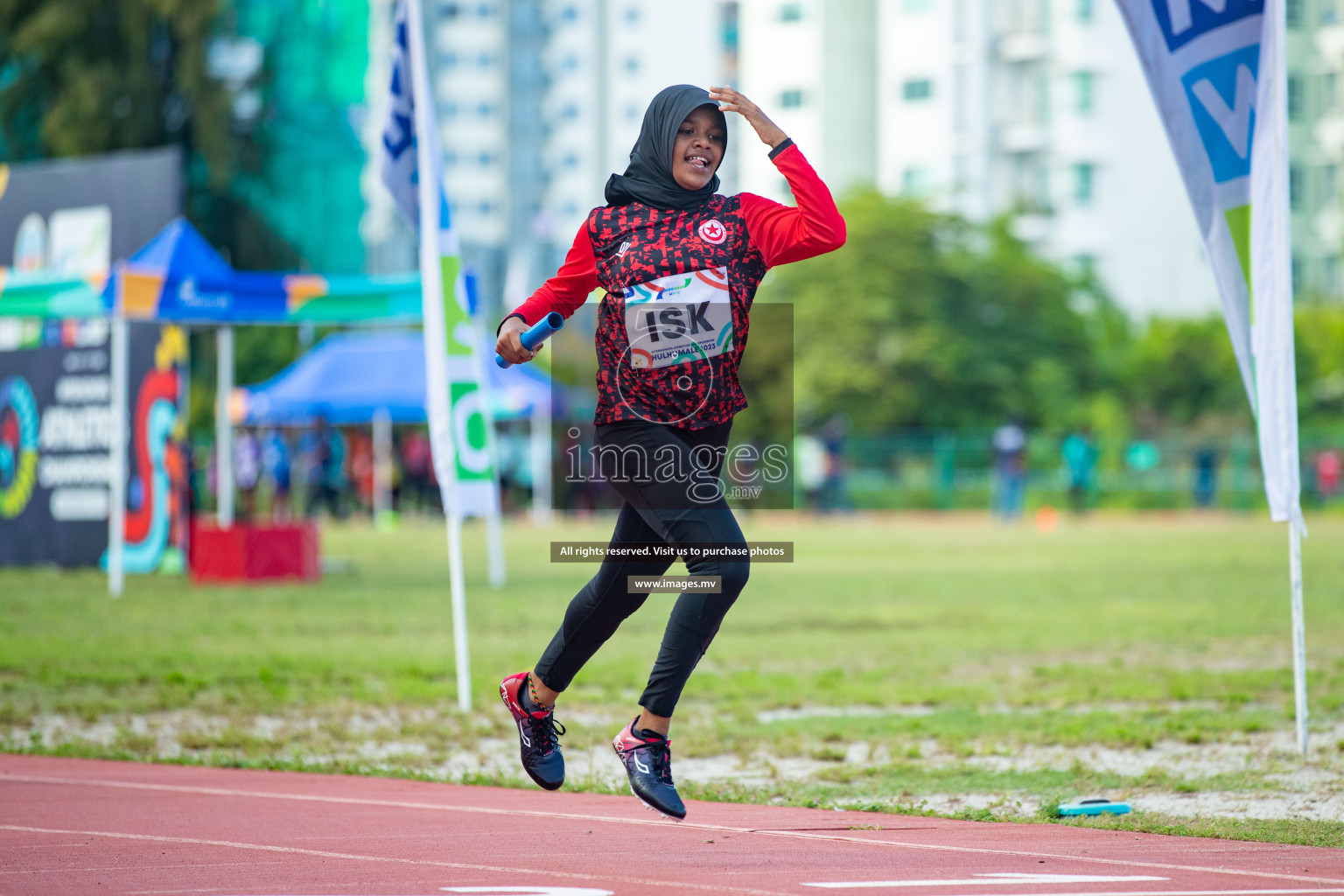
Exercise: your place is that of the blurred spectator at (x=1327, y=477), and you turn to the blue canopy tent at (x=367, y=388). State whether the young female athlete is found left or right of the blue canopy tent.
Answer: left

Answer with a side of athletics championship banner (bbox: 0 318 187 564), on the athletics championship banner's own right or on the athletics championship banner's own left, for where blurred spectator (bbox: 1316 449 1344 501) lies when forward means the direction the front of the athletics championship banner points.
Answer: on the athletics championship banner's own left

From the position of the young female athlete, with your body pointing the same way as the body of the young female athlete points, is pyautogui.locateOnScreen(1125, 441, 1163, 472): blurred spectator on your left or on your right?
on your left

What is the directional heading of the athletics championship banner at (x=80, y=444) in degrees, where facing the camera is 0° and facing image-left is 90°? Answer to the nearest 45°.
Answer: approximately 0°

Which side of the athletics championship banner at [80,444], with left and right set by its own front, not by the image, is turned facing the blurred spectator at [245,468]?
back

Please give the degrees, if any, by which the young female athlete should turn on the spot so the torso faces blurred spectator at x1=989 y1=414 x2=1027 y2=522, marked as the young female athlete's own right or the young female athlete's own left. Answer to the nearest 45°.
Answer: approximately 135° to the young female athlete's own left

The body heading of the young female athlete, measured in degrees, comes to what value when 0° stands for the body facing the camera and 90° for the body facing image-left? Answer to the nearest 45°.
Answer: approximately 315°
